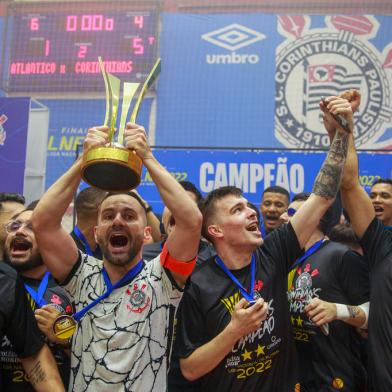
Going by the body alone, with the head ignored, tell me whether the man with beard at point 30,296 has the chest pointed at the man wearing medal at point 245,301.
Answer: no

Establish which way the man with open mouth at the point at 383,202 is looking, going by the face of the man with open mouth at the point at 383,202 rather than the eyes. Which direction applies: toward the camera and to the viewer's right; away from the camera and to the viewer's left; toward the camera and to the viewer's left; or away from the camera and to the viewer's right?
toward the camera and to the viewer's left

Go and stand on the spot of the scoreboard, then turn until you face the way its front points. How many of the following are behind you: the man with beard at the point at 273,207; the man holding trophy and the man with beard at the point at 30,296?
0

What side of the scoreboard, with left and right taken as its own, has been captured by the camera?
front

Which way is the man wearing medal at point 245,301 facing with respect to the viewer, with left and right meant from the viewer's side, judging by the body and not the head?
facing the viewer and to the right of the viewer

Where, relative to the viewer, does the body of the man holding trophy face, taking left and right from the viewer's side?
facing the viewer

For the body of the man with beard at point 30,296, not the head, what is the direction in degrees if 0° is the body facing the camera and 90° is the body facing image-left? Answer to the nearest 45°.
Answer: approximately 0°

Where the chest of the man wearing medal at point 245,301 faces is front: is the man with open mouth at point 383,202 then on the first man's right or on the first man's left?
on the first man's left

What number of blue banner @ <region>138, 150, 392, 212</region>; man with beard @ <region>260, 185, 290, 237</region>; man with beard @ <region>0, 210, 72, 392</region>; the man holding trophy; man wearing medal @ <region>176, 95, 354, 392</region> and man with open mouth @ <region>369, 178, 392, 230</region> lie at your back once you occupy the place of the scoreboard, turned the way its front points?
0

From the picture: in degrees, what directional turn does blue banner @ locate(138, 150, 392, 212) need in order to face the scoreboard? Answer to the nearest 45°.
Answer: approximately 135° to its right

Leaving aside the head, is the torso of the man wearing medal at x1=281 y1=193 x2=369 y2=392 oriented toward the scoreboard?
no

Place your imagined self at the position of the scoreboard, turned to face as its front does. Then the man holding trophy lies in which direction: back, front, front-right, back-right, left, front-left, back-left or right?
front

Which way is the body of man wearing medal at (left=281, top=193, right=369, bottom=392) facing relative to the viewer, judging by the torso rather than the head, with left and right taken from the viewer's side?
facing the viewer and to the left of the viewer

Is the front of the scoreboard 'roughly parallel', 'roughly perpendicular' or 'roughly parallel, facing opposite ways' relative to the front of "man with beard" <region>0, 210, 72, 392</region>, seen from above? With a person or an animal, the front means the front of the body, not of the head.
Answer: roughly parallel

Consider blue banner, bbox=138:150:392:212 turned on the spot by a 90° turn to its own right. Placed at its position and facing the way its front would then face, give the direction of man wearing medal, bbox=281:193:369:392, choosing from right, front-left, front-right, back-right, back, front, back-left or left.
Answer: left

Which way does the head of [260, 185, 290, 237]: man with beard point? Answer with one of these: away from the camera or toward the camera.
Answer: toward the camera
